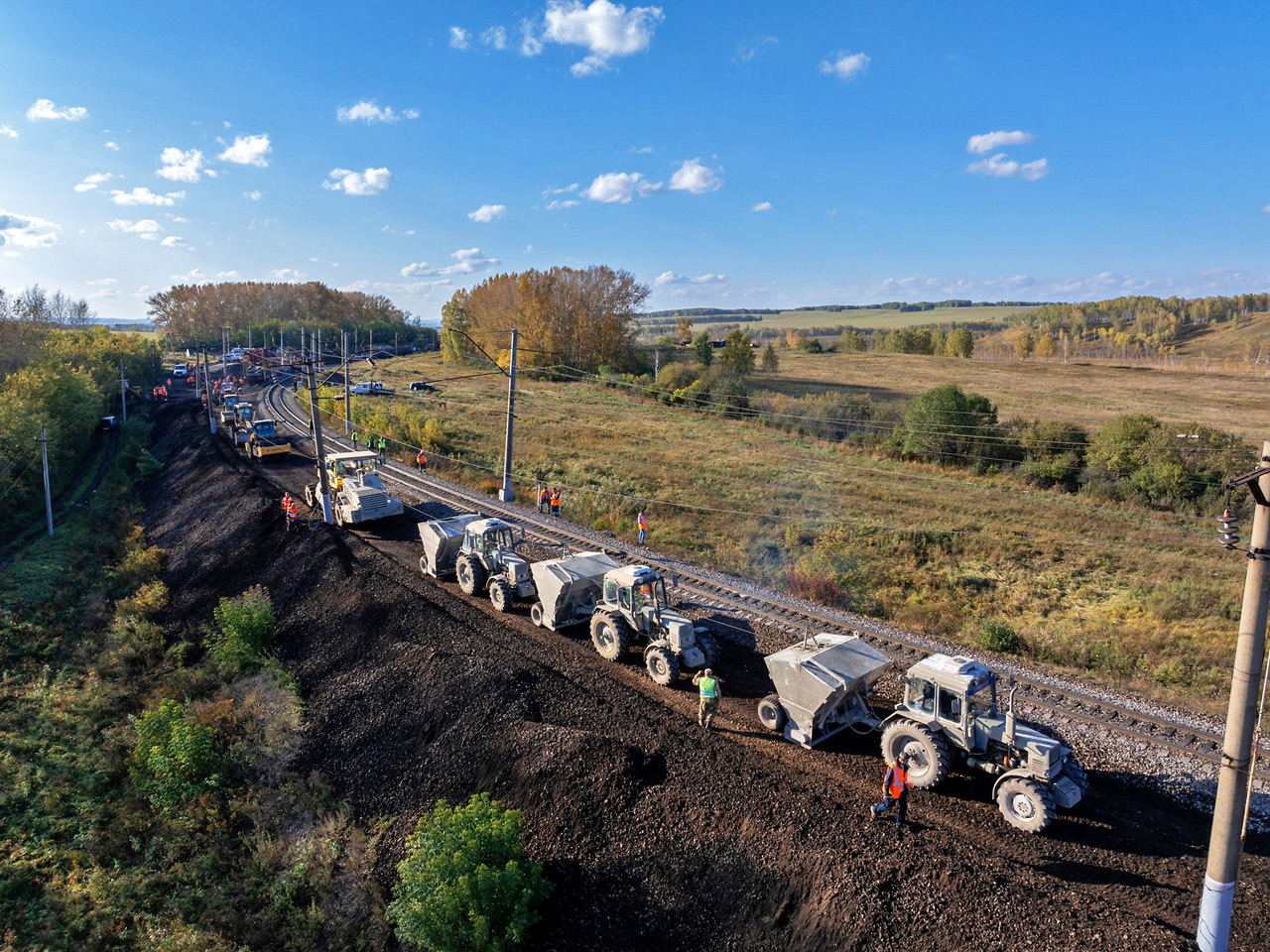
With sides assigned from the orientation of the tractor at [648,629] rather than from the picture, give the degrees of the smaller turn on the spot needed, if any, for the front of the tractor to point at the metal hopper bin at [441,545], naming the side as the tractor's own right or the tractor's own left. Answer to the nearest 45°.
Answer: approximately 180°

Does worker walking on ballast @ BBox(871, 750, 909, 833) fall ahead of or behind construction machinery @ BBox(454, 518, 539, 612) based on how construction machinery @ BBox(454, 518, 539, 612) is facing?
ahead

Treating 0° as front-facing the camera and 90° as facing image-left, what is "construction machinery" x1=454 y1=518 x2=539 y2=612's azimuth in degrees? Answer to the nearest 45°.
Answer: approximately 315°

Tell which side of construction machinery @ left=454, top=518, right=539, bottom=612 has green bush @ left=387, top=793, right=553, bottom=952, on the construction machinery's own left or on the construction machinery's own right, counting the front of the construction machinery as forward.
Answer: on the construction machinery's own right

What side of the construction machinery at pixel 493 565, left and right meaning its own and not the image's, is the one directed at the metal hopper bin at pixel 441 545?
back

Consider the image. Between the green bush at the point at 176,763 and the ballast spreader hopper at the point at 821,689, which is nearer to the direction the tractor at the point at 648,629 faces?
the ballast spreader hopper

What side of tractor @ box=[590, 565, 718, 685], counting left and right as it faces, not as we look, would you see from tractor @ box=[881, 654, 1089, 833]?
front

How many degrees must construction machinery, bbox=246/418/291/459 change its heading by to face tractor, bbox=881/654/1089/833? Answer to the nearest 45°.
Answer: approximately 45° to its right

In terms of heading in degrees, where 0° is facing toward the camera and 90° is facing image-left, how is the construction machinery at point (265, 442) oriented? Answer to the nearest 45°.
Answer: approximately 315°

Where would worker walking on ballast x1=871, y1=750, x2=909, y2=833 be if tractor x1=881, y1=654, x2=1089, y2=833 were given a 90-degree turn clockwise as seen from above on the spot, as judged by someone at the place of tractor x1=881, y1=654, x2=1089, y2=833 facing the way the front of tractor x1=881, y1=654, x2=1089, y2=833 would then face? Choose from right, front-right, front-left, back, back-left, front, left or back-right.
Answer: front
